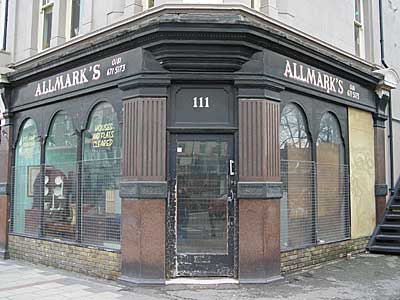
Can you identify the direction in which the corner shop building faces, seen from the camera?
facing the viewer
